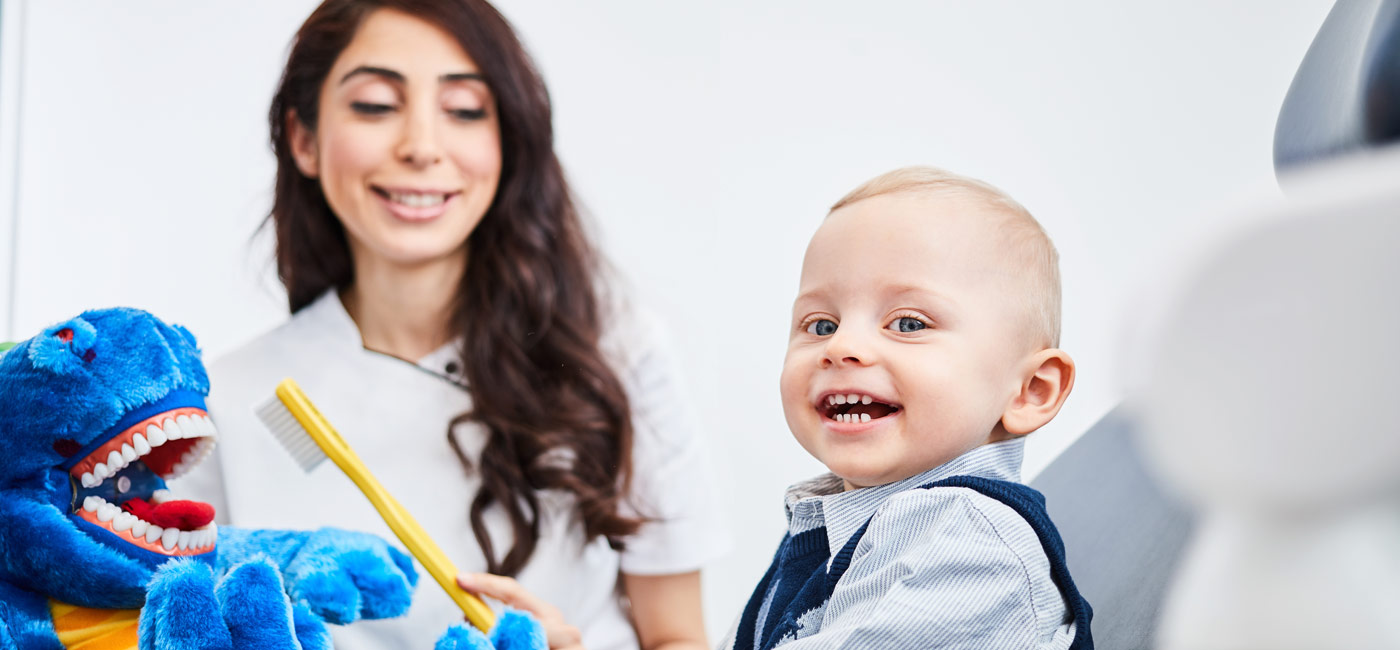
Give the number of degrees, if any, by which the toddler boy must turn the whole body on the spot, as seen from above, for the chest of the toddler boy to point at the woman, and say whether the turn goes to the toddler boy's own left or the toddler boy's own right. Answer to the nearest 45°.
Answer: approximately 90° to the toddler boy's own right

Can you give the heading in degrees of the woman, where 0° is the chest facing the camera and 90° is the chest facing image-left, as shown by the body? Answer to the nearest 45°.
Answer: approximately 0°

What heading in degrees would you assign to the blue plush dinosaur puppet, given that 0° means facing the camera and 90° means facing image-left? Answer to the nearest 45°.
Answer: approximately 315°
